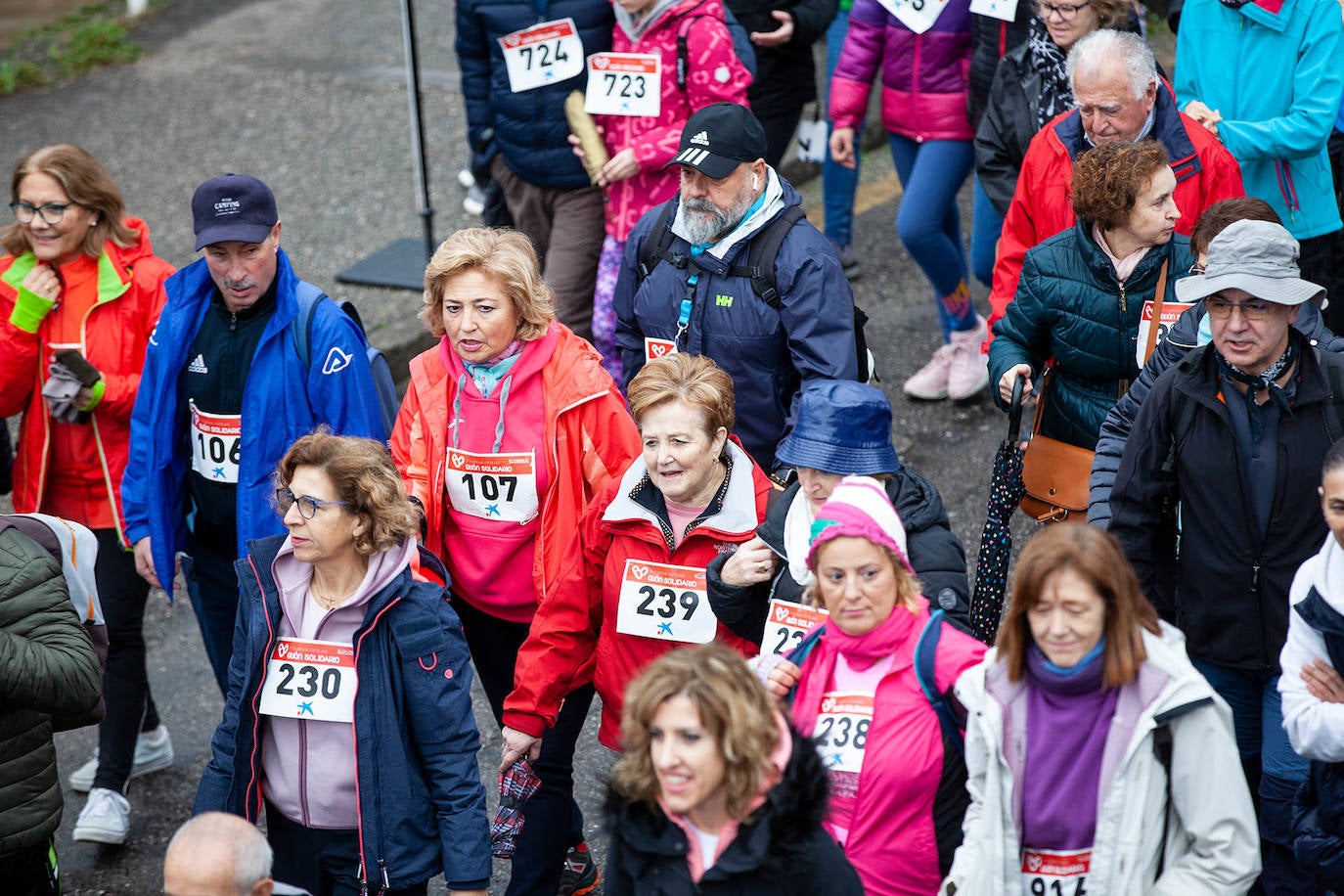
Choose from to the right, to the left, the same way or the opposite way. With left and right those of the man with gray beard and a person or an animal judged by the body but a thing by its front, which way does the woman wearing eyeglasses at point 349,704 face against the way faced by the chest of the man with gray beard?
the same way

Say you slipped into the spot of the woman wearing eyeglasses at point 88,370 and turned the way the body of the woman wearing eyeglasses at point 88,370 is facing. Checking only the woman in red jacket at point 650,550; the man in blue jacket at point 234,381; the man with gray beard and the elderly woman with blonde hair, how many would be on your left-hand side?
4

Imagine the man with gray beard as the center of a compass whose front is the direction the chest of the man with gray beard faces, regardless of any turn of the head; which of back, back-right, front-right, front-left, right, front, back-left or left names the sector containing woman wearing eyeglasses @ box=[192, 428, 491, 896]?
front

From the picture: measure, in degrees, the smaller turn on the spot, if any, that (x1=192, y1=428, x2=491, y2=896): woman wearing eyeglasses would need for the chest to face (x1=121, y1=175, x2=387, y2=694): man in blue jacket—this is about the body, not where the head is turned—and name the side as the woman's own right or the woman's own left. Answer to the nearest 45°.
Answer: approximately 135° to the woman's own right

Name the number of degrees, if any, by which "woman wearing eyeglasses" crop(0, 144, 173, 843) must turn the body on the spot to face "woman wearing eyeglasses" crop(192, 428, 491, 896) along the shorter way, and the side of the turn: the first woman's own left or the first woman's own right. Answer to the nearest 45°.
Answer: approximately 45° to the first woman's own left

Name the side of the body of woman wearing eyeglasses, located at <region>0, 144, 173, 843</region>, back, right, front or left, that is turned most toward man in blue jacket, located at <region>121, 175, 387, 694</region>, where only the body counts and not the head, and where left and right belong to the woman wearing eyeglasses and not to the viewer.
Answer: left

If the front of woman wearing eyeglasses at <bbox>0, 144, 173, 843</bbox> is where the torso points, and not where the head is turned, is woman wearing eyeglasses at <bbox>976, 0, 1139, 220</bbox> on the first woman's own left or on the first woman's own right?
on the first woman's own left

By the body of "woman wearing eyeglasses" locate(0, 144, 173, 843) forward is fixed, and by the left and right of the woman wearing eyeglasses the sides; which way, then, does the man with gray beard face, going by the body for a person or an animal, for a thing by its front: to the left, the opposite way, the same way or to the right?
the same way

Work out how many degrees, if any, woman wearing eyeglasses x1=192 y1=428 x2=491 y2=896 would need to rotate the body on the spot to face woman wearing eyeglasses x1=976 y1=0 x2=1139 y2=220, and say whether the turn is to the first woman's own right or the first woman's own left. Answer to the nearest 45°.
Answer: approximately 180°

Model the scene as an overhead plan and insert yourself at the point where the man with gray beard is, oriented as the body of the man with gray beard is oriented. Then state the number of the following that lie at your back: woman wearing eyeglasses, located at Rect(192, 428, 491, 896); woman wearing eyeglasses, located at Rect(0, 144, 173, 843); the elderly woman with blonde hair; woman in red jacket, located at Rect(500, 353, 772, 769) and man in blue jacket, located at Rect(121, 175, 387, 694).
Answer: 0

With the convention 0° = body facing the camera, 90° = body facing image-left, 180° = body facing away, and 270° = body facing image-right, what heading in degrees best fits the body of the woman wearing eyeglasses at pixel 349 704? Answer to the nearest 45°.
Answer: approximately 45°

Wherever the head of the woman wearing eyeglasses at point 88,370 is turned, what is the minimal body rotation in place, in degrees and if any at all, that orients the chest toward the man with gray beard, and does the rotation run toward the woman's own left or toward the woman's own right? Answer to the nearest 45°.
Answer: approximately 90° to the woman's own left

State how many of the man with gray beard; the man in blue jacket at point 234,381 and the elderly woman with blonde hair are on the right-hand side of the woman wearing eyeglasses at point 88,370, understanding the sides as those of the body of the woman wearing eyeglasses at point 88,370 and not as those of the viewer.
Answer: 0

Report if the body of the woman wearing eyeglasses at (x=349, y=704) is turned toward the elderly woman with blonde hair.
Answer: no

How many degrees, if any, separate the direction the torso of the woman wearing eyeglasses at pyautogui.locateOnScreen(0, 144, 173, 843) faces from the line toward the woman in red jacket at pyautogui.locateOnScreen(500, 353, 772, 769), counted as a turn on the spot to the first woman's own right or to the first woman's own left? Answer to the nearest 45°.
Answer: approximately 90° to the first woman's own left

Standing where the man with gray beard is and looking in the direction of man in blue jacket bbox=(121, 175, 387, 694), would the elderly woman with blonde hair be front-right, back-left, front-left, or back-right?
front-left

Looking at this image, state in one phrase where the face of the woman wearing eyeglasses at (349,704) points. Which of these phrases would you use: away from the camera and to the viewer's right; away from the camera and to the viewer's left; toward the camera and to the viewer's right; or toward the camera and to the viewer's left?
toward the camera and to the viewer's left

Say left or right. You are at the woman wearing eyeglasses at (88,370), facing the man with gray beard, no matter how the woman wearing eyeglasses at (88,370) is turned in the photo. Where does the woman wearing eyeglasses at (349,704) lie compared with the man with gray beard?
right

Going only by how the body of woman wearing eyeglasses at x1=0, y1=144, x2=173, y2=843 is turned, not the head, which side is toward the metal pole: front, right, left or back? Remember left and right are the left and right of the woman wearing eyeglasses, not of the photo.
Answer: back

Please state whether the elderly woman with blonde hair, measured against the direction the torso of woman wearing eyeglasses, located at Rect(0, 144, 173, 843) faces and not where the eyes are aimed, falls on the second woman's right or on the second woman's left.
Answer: on the second woman's left

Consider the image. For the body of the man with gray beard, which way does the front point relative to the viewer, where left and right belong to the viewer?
facing the viewer and to the left of the viewer

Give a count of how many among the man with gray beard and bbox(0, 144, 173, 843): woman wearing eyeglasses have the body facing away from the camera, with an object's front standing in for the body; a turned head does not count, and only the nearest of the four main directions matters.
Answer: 0

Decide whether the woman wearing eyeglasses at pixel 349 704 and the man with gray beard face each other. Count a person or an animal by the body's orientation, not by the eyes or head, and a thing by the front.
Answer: no
